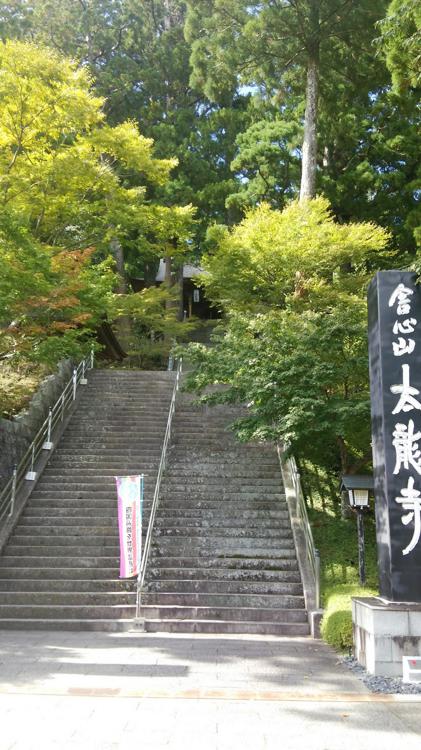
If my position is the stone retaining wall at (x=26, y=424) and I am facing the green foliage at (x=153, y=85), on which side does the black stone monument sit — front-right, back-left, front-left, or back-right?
back-right

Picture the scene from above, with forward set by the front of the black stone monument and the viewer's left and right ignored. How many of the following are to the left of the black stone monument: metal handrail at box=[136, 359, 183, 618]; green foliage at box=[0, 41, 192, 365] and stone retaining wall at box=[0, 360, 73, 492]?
0

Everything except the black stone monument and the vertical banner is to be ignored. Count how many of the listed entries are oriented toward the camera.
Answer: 2

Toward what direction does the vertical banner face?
toward the camera

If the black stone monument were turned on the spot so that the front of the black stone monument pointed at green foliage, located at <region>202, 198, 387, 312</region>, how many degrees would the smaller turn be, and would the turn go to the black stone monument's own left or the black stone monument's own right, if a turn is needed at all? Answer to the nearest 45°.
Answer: approximately 180°

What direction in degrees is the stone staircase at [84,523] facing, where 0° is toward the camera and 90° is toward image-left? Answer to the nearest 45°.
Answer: approximately 0°

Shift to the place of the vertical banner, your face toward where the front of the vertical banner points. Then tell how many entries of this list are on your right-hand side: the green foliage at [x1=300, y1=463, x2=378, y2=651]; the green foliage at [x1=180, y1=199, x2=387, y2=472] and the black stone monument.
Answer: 0

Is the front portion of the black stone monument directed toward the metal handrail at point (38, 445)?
no

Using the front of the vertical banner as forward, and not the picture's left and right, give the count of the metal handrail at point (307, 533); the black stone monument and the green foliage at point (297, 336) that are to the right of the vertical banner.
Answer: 0

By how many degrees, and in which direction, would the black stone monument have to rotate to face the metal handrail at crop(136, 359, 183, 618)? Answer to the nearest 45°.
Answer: approximately 135° to its right

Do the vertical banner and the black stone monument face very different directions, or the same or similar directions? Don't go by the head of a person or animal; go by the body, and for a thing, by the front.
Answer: same or similar directions
